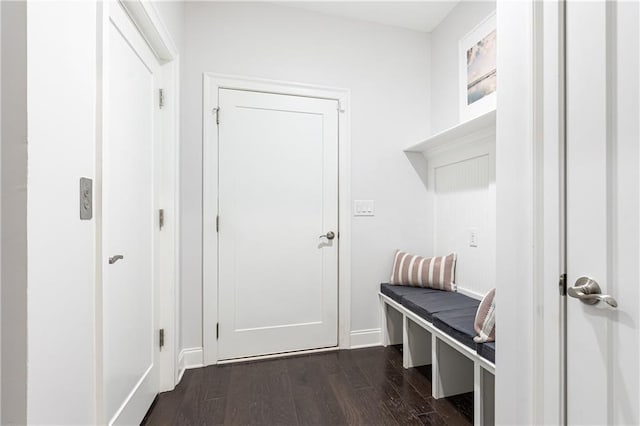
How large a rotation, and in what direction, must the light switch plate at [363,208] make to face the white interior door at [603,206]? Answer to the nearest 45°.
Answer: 0° — it already faces it

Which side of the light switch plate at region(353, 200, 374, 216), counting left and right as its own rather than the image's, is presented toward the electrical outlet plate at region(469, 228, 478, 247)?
left

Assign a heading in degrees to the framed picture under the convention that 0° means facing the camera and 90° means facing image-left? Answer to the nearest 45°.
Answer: approximately 45°

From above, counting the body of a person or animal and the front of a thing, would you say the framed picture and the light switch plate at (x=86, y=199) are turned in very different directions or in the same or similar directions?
very different directions

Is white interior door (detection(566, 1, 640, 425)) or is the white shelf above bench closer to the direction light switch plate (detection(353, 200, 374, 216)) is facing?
the white interior door

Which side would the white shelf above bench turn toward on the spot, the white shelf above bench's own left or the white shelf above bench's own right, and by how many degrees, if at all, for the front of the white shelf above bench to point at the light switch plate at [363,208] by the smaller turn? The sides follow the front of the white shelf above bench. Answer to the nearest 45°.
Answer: approximately 45° to the white shelf above bench's own right

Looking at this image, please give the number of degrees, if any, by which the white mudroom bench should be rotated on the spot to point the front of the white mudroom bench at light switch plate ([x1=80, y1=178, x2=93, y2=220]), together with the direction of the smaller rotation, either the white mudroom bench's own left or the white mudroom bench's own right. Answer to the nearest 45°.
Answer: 0° — it already faces it

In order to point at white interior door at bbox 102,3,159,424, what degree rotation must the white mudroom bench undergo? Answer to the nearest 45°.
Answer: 0° — it already faces it

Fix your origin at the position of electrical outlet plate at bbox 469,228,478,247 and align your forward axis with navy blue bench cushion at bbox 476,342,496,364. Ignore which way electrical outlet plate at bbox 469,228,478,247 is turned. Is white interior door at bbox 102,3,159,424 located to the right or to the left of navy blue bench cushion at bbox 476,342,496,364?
right

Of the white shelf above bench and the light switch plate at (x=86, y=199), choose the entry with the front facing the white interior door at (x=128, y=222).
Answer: the white shelf above bench

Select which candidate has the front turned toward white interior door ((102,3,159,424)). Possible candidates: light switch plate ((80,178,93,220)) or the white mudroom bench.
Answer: the white mudroom bench

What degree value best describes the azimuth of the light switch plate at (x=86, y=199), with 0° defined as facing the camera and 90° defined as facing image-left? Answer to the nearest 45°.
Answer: approximately 315°

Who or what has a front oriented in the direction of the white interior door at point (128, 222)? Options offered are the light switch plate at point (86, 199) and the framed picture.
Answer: the framed picture
